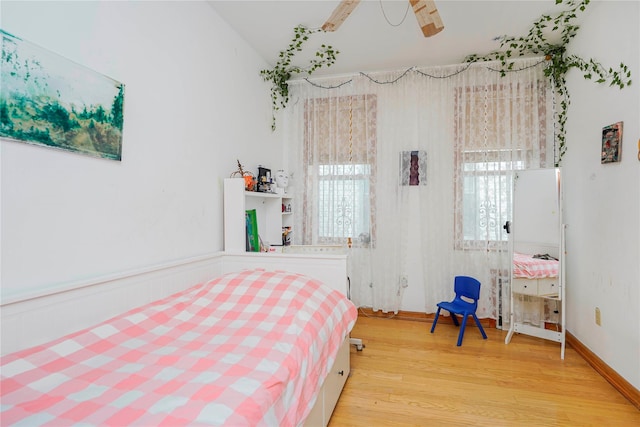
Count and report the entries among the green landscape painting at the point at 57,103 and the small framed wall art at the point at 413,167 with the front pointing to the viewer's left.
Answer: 0

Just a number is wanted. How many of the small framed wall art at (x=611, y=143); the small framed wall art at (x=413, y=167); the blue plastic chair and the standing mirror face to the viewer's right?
0

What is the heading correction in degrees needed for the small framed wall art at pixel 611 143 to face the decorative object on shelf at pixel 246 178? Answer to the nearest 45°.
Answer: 0° — it already faces it

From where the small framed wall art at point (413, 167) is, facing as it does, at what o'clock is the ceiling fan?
The ceiling fan is roughly at 12 o'clock from the small framed wall art.

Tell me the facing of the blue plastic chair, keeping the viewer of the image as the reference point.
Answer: facing the viewer and to the left of the viewer

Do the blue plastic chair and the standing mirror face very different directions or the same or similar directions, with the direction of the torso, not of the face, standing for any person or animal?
same or similar directions

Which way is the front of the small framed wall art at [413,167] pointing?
toward the camera

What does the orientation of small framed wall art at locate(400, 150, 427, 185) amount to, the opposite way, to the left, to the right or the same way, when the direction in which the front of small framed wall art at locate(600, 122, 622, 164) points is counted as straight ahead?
to the left

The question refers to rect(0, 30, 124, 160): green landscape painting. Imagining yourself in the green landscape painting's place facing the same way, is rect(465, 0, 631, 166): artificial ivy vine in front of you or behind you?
in front

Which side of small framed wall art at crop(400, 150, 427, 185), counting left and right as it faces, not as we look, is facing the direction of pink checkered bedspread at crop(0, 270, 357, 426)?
front

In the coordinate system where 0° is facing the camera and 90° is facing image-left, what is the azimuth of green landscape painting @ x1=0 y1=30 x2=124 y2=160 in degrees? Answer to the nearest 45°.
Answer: approximately 315°

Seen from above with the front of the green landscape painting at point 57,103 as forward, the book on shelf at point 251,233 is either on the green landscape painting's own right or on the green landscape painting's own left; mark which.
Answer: on the green landscape painting's own left

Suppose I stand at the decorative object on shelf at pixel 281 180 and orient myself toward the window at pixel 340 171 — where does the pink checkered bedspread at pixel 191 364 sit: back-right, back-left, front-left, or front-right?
back-right
